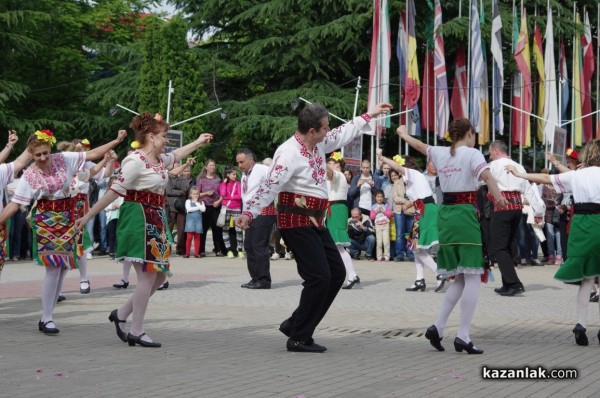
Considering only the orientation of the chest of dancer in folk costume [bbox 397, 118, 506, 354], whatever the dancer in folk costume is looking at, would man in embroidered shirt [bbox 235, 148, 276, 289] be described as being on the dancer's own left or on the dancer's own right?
on the dancer's own left

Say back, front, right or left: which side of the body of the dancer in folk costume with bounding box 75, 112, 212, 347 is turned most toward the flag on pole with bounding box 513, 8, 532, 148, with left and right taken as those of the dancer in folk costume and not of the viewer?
left

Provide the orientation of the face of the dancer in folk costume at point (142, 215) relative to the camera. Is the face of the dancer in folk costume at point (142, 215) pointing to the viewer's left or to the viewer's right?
to the viewer's right

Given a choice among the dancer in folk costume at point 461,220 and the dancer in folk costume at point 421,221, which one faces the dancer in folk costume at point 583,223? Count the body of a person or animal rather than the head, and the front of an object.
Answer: the dancer in folk costume at point 461,220
